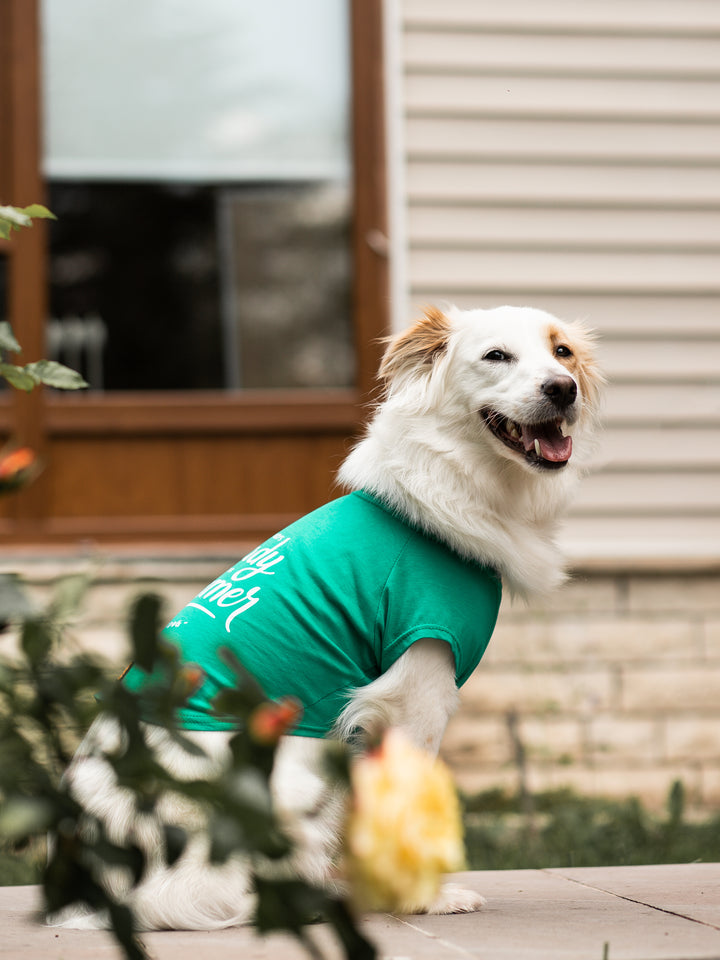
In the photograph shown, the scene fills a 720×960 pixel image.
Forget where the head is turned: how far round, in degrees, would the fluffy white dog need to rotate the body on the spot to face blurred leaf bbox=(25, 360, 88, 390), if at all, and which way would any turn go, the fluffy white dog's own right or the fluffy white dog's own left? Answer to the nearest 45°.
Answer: approximately 135° to the fluffy white dog's own right

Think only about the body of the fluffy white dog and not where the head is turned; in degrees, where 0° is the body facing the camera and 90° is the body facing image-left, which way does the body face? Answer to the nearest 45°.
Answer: approximately 270°

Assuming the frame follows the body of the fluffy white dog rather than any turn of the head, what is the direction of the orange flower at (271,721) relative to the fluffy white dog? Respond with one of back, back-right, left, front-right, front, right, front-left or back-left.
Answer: right

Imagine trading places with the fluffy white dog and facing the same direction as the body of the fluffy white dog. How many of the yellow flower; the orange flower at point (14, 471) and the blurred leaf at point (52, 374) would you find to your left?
0

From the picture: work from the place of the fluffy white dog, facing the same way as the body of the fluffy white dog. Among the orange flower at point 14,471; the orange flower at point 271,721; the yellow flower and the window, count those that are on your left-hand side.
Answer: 1

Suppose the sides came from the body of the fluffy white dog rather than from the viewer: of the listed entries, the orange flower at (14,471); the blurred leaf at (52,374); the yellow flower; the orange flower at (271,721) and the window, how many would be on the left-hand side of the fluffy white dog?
1

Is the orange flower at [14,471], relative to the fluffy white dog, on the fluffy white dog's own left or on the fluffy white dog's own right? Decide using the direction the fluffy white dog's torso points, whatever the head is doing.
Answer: on the fluffy white dog's own right

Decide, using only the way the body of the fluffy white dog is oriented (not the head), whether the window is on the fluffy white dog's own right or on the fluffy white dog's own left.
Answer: on the fluffy white dog's own left

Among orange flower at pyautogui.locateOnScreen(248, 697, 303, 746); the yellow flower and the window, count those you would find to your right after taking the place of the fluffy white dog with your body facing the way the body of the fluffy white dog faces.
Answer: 2

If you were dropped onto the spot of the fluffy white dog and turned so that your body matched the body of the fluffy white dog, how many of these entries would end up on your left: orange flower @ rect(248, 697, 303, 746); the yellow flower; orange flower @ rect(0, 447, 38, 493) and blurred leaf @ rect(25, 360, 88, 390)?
0

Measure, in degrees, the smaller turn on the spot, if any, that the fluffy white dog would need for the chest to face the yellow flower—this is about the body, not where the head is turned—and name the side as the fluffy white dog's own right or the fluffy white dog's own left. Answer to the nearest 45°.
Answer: approximately 90° to the fluffy white dog's own right
